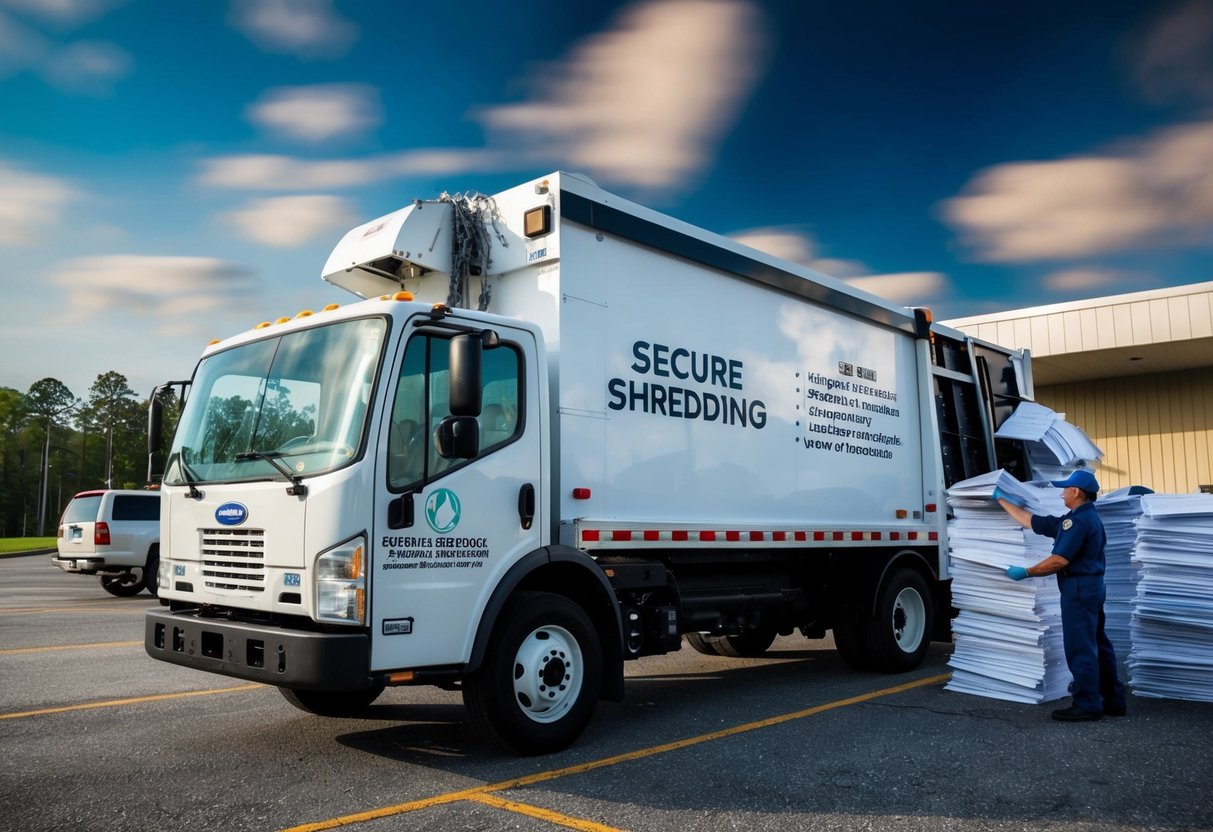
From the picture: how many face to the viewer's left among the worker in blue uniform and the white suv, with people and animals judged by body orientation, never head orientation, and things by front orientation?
1

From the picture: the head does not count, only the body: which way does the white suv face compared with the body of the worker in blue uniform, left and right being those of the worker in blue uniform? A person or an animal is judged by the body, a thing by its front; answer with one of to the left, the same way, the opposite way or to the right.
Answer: to the right

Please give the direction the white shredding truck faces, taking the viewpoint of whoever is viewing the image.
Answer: facing the viewer and to the left of the viewer

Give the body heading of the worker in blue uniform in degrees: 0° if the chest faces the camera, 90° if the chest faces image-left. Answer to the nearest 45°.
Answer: approximately 90°

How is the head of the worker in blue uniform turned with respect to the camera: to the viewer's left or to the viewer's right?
to the viewer's left

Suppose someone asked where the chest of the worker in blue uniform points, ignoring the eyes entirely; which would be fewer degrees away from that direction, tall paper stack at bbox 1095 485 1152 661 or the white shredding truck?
the white shredding truck

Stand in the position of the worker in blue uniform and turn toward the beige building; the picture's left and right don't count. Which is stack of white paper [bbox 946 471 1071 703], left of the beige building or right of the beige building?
left

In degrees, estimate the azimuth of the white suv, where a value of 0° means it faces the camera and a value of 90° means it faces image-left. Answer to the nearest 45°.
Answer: approximately 225°

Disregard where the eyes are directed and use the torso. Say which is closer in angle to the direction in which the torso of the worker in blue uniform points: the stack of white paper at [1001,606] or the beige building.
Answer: the stack of white paper

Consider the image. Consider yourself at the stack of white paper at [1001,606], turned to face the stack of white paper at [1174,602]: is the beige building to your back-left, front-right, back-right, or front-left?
front-left
